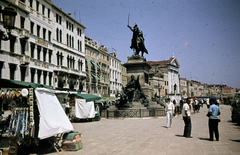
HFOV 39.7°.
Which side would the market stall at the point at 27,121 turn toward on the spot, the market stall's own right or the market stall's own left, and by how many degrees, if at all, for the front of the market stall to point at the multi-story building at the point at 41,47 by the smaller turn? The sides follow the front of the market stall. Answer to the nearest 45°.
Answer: approximately 135° to the market stall's own left

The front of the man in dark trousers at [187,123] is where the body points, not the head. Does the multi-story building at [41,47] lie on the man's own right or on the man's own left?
on the man's own left

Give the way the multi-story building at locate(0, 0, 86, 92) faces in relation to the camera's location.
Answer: facing the viewer and to the right of the viewer

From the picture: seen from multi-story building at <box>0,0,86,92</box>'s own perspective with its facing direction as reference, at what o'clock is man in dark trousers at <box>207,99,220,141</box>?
The man in dark trousers is roughly at 1 o'clock from the multi-story building.

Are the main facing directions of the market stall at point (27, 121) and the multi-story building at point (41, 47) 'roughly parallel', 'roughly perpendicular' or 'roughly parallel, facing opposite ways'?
roughly parallel

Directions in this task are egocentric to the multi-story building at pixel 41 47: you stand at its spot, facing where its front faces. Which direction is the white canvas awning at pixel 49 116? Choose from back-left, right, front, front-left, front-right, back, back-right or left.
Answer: front-right

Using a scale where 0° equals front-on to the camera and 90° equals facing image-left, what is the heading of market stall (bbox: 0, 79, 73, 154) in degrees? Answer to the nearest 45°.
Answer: approximately 315°

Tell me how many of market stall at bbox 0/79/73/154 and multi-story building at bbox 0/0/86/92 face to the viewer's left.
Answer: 0
